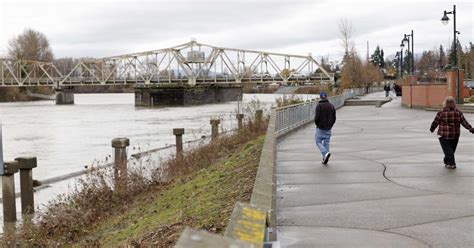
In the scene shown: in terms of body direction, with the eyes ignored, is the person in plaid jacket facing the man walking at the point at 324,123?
no

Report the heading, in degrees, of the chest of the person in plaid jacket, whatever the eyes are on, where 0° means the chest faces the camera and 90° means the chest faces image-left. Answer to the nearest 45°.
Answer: approximately 180°

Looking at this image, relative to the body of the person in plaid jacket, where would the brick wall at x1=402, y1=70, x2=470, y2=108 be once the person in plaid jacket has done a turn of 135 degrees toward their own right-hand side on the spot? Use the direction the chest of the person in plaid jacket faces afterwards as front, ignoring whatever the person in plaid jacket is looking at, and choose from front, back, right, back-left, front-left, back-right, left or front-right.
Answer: back-left
